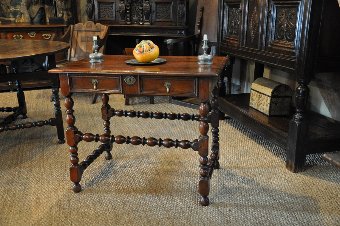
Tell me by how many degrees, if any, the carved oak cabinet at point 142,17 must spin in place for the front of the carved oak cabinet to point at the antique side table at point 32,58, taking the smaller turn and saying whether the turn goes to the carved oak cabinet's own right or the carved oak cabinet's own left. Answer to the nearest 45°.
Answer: approximately 45° to the carved oak cabinet's own right

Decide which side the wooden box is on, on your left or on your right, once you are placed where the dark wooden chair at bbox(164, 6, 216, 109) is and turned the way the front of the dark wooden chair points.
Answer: on your left

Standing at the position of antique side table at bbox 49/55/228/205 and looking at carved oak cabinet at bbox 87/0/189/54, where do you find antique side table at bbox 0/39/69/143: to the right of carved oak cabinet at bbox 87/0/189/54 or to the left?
left

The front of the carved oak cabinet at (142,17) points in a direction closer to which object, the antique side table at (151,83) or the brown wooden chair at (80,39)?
the antique side table

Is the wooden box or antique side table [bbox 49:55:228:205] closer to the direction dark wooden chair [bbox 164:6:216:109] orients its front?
the antique side table

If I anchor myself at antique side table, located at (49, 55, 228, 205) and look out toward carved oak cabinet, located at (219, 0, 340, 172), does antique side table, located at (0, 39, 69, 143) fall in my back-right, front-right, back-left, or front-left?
back-left

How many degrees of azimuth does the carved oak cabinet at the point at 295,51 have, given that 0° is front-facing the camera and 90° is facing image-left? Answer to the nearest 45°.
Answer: approximately 45°
